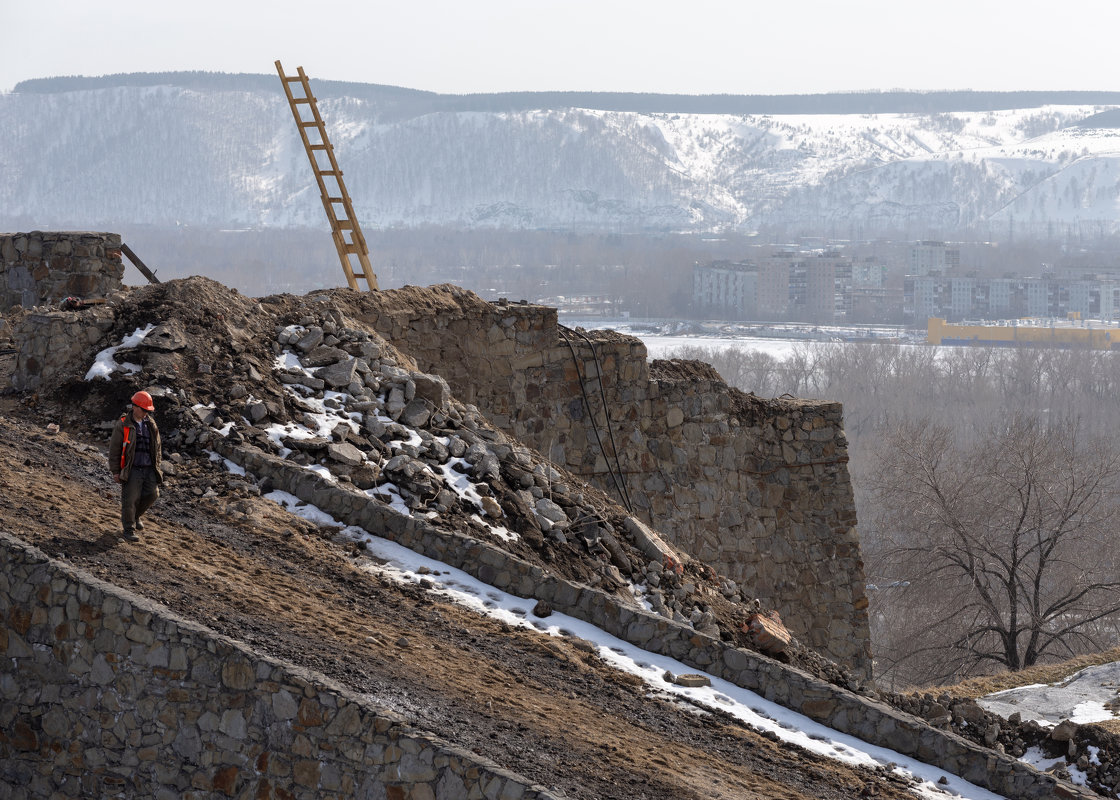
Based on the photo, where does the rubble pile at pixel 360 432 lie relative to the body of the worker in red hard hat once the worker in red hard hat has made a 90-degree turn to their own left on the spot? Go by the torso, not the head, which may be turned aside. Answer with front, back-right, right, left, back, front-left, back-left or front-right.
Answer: front

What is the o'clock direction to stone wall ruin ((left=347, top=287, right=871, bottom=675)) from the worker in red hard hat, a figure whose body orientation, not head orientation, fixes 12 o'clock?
The stone wall ruin is roughly at 9 o'clock from the worker in red hard hat.

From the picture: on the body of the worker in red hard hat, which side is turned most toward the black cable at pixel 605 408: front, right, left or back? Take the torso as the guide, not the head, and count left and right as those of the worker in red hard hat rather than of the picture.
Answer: left

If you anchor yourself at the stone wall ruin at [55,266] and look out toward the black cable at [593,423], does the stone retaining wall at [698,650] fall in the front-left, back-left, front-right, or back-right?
front-right

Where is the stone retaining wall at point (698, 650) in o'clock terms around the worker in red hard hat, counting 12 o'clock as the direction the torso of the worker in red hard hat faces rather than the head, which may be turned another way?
The stone retaining wall is roughly at 11 o'clock from the worker in red hard hat.

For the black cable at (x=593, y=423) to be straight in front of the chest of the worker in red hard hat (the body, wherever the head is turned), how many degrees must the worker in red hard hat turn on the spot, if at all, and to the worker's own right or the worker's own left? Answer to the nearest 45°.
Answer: approximately 90° to the worker's own left

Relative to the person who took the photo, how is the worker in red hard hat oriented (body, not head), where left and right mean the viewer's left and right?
facing the viewer and to the right of the viewer

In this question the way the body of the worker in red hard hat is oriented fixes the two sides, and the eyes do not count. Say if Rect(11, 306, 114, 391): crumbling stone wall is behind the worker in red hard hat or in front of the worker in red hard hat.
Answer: behind

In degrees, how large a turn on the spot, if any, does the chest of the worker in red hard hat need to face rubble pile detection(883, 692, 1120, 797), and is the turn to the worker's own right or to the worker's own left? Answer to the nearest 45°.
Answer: approximately 45° to the worker's own left
